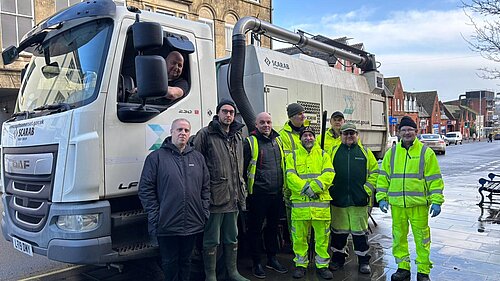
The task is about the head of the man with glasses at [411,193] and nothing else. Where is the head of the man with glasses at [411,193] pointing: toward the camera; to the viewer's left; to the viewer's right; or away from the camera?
toward the camera

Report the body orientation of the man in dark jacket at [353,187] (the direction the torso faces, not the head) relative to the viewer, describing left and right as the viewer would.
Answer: facing the viewer

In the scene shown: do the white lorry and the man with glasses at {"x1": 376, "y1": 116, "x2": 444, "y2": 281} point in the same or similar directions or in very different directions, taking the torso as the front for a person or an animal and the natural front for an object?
same or similar directions

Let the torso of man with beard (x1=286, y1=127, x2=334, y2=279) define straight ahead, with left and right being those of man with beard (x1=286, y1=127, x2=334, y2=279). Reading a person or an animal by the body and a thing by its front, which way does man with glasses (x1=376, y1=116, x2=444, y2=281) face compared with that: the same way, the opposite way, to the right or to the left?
the same way

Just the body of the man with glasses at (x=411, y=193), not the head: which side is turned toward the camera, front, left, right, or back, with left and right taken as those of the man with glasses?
front

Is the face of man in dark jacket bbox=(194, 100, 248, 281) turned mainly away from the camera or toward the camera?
toward the camera

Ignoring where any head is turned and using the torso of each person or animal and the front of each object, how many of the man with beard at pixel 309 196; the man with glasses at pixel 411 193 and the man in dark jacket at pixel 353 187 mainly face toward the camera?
3

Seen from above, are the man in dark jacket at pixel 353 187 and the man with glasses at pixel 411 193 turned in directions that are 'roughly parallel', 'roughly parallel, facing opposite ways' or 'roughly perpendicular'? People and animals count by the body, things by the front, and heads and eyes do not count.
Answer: roughly parallel

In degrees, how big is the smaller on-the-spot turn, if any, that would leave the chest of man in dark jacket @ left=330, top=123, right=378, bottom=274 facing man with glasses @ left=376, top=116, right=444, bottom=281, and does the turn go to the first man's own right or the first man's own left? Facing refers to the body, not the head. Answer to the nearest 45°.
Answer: approximately 90° to the first man's own left

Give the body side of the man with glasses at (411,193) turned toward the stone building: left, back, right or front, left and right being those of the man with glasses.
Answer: right

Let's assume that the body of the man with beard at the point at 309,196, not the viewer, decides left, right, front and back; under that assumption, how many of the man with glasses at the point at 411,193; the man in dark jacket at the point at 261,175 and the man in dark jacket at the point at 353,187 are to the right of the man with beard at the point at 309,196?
1

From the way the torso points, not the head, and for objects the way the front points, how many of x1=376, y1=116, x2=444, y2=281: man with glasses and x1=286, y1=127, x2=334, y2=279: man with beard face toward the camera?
2

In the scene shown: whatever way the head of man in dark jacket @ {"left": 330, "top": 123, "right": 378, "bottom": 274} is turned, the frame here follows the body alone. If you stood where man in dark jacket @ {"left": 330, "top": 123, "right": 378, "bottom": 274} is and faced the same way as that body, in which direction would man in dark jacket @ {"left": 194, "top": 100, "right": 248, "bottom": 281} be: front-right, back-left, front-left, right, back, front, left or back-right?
front-right
